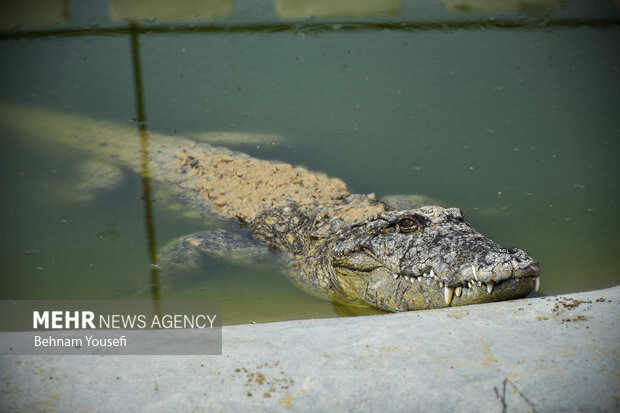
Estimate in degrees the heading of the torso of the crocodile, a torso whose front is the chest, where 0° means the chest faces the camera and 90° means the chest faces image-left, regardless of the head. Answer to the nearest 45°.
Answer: approximately 315°
